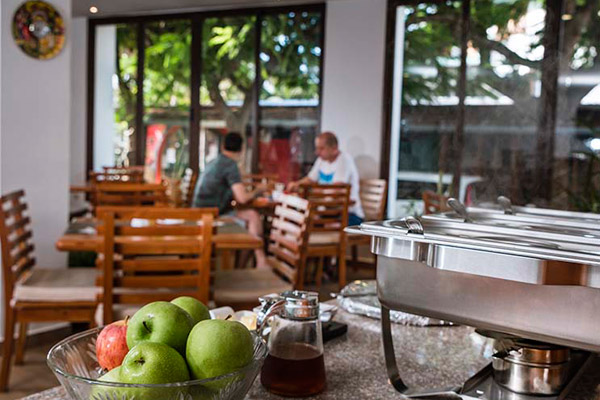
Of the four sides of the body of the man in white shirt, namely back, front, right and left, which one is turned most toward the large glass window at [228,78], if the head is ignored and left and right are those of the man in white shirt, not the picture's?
right

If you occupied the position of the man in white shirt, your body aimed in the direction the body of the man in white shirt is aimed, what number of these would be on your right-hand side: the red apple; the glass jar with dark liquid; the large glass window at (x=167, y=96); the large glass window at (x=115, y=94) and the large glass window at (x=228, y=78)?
3

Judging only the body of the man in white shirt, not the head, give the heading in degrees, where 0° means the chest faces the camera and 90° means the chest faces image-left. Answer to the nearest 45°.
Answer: approximately 45°

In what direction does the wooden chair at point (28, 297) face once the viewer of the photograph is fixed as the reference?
facing to the right of the viewer

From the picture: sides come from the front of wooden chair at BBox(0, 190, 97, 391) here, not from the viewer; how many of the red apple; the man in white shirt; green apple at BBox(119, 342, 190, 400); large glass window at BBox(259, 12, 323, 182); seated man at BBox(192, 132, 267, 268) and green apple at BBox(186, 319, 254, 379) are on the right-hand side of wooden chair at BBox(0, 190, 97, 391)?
3
